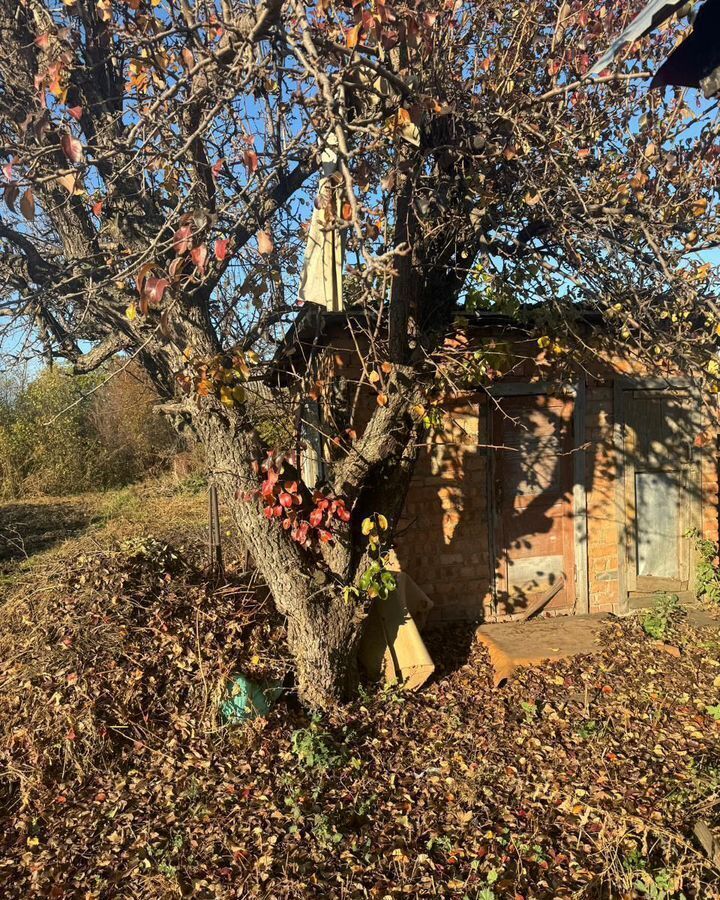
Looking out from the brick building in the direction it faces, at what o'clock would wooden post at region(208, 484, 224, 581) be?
The wooden post is roughly at 2 o'clock from the brick building.

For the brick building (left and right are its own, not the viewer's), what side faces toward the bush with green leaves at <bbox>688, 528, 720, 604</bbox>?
left

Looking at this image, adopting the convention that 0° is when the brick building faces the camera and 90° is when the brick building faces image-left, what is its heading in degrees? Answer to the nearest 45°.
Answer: approximately 0°
